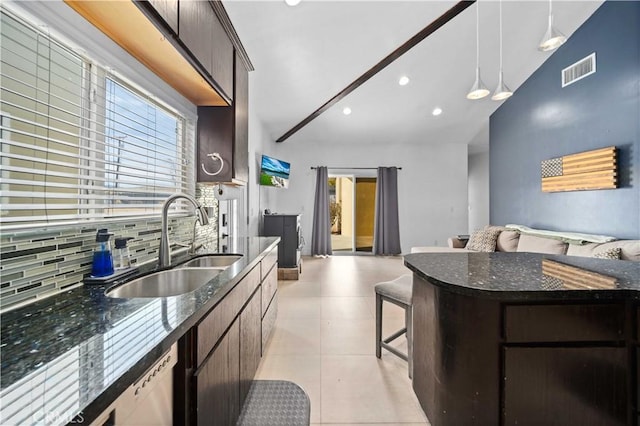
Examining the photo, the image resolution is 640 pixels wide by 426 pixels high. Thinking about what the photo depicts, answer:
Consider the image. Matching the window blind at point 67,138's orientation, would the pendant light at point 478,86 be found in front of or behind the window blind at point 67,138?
in front

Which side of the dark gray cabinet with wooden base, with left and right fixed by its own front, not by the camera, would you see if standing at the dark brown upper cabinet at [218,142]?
right

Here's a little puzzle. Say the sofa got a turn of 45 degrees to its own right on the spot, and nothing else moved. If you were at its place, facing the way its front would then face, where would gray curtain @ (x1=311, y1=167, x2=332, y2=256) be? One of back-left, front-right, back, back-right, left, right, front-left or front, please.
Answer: front

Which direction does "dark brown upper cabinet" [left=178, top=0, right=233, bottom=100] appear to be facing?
to the viewer's right

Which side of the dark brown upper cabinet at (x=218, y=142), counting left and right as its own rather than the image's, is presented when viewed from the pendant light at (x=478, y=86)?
front

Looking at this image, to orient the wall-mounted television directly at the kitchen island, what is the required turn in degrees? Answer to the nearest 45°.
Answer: approximately 45° to its right

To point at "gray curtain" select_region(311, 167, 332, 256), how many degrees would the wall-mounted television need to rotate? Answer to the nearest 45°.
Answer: approximately 90° to its left

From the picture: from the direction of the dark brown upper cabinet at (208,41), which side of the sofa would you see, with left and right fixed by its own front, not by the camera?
front

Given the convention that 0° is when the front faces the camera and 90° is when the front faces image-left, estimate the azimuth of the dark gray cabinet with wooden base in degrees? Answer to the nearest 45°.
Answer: approximately 270°

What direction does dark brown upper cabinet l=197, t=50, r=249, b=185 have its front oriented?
to the viewer's right

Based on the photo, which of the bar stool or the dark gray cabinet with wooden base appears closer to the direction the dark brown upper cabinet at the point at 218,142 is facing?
the bar stool

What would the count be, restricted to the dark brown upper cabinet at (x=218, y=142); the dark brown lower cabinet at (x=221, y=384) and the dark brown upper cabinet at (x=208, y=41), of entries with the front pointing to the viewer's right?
3

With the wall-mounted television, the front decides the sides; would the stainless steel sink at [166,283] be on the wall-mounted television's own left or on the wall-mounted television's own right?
on the wall-mounted television's own right
